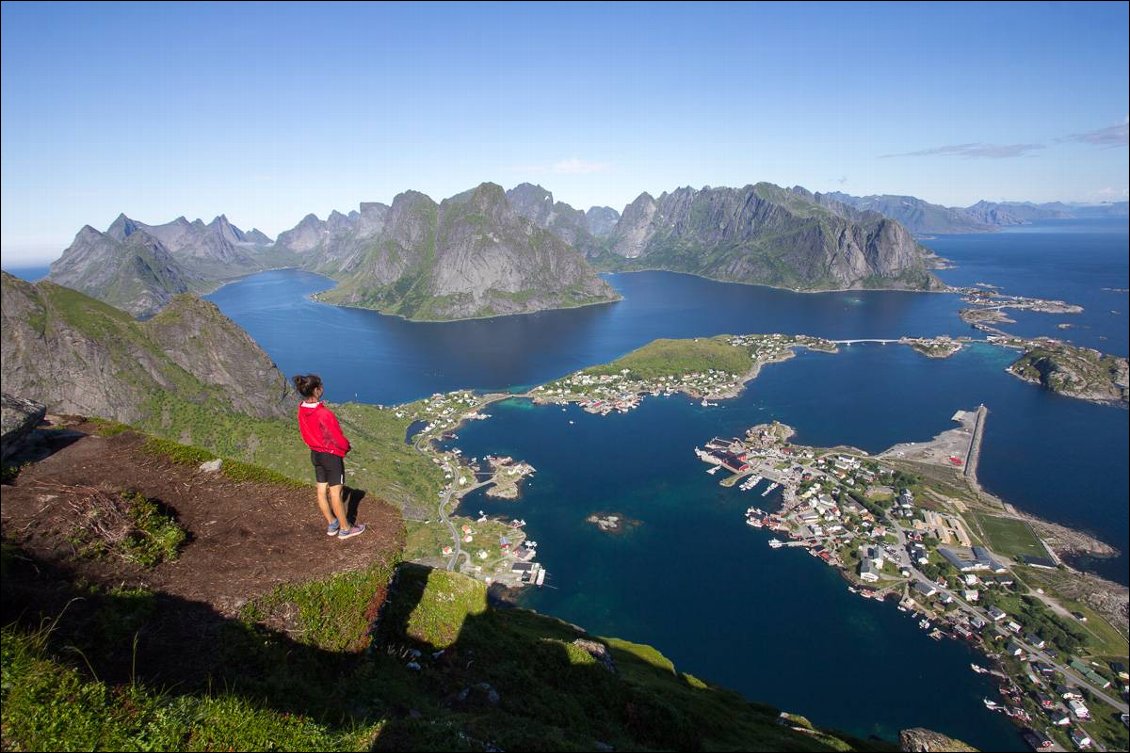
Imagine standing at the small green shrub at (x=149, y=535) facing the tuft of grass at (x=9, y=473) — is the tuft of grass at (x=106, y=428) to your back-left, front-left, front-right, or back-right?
front-right

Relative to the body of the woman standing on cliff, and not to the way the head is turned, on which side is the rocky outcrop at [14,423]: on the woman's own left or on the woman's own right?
on the woman's own left

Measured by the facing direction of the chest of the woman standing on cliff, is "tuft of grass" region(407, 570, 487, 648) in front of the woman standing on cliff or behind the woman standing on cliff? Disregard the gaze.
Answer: in front

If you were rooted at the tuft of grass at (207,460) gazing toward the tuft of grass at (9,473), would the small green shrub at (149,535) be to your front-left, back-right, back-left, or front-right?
front-left

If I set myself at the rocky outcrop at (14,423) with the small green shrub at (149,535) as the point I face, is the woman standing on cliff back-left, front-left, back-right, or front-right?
front-left

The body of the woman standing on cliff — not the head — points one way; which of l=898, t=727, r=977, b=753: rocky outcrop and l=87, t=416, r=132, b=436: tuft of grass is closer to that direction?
the rocky outcrop

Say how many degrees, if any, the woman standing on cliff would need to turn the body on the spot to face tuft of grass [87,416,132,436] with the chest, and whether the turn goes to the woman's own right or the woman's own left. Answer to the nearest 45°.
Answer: approximately 90° to the woman's own left

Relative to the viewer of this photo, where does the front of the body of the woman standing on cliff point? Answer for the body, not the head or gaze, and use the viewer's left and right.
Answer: facing away from the viewer and to the right of the viewer

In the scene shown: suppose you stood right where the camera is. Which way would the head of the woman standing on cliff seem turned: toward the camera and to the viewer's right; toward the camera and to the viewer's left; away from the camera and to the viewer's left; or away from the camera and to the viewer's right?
away from the camera and to the viewer's right

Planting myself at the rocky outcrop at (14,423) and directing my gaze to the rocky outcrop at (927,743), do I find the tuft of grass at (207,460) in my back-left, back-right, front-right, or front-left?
front-left
